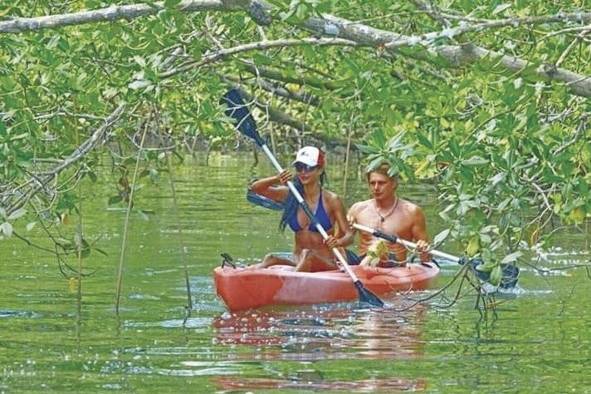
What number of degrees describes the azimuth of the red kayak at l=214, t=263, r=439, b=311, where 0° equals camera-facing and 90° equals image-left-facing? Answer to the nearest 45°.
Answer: approximately 45°

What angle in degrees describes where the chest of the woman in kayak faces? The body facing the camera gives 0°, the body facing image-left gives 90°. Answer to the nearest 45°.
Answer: approximately 45°

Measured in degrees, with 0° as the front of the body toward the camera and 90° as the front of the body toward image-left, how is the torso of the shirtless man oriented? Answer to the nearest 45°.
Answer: approximately 45°
